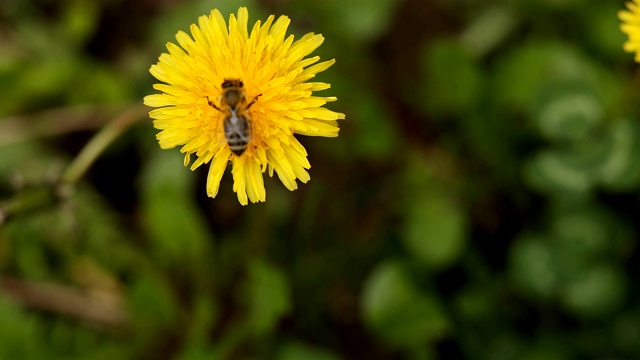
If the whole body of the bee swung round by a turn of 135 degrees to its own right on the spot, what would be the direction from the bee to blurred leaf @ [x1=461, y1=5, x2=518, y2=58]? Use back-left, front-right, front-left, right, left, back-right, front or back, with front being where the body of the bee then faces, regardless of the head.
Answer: left

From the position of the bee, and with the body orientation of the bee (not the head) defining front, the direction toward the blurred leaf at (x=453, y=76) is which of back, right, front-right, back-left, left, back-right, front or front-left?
front-right

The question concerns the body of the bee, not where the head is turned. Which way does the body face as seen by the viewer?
away from the camera

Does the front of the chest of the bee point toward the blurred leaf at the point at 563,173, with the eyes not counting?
no

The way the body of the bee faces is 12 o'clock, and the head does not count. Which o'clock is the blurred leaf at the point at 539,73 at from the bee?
The blurred leaf is roughly at 2 o'clock from the bee.

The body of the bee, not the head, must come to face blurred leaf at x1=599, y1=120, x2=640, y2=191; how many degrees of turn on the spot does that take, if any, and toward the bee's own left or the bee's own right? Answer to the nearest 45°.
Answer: approximately 90° to the bee's own right

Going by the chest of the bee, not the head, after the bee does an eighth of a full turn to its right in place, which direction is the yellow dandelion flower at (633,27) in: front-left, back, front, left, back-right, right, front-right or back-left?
front-right

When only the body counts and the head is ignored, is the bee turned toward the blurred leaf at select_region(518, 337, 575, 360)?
no

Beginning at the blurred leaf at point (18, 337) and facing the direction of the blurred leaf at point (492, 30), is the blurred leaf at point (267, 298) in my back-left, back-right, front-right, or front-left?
front-right
